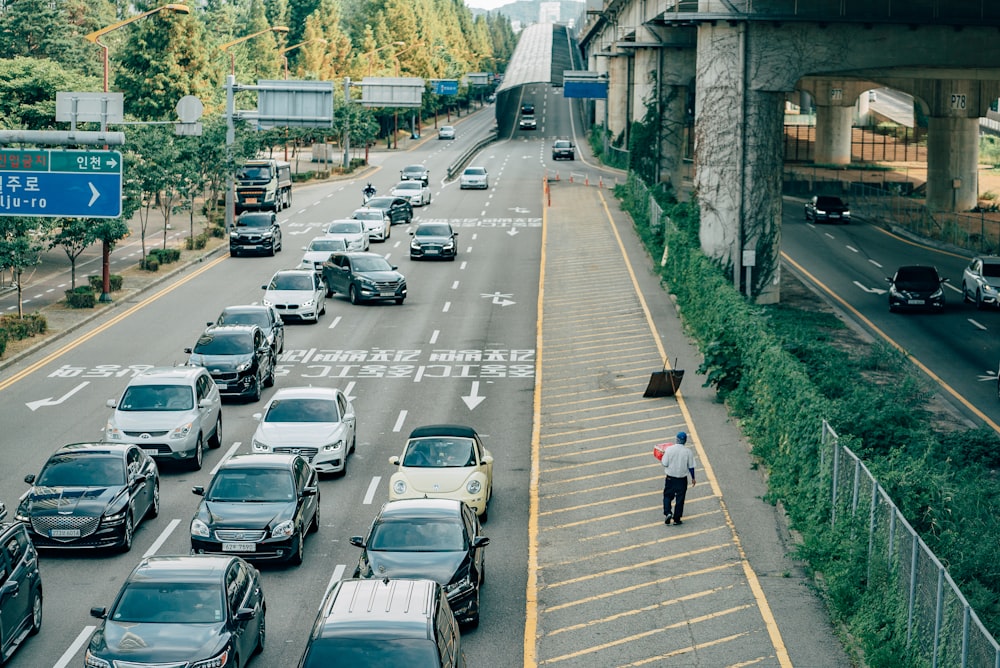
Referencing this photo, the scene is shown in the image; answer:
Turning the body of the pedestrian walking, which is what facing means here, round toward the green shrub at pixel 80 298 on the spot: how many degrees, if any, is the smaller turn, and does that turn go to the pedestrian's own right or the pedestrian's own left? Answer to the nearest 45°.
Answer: approximately 45° to the pedestrian's own left

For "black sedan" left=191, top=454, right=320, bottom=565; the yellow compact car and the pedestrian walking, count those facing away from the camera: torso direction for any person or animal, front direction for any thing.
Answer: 1

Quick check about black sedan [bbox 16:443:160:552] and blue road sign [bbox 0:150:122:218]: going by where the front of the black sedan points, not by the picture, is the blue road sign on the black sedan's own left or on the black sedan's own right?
on the black sedan's own right

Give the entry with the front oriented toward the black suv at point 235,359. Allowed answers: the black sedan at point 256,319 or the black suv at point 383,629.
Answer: the black sedan at point 256,319

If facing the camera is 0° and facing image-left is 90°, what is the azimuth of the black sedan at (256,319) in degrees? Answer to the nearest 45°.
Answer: approximately 0°

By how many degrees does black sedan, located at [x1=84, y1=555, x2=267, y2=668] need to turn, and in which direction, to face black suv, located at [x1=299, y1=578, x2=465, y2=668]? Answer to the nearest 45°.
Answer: approximately 45° to its left

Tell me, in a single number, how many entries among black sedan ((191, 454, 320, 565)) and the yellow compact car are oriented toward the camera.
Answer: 2

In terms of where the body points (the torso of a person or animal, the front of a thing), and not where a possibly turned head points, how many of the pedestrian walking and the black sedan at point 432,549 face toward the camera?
1

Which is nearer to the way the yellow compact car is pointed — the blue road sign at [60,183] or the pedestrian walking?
the pedestrian walking

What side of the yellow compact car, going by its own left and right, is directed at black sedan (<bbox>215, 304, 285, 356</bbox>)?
back
